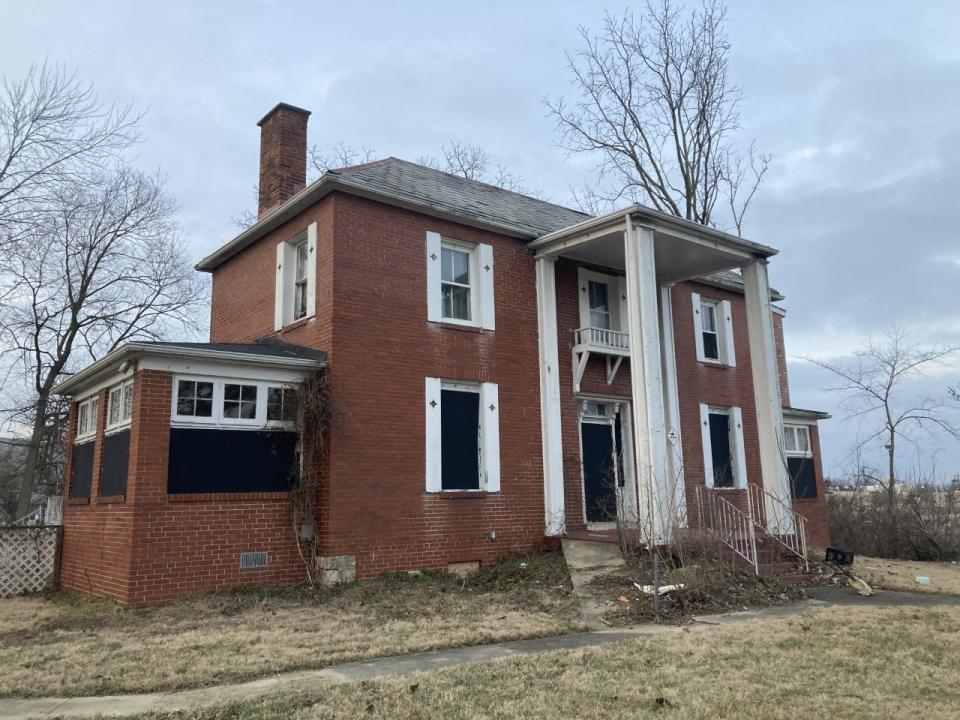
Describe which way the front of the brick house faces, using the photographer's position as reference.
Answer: facing the viewer and to the right of the viewer

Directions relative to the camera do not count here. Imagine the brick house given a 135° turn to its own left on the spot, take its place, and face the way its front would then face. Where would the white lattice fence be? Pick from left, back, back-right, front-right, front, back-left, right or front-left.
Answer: left
